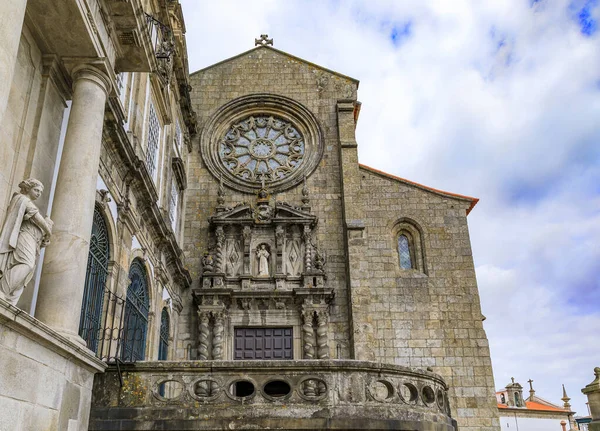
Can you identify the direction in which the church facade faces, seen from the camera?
facing the viewer

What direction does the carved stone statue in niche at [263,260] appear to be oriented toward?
toward the camera
